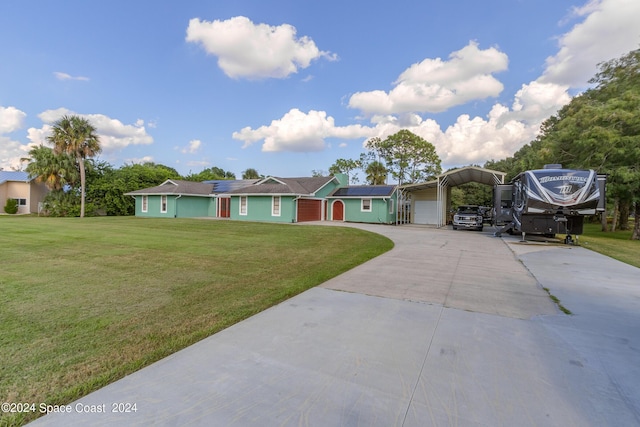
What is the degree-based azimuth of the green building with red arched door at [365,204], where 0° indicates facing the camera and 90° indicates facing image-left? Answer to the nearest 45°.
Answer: approximately 0°

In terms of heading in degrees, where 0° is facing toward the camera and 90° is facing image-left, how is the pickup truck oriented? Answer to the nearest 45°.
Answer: approximately 0°

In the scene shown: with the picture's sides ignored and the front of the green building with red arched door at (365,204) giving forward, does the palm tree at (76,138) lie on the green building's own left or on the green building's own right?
on the green building's own right

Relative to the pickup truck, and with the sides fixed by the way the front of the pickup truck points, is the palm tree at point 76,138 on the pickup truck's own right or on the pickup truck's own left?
on the pickup truck's own right

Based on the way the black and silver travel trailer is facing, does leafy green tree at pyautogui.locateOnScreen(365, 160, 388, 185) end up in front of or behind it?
behind

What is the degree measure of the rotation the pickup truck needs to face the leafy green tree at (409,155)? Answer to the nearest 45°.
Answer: approximately 180°
